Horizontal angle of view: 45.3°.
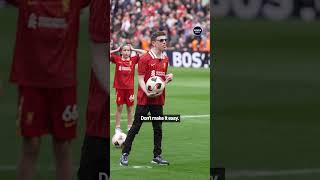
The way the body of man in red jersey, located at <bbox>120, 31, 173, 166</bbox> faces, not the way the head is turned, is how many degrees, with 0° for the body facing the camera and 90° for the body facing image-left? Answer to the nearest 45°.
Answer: approximately 315°
